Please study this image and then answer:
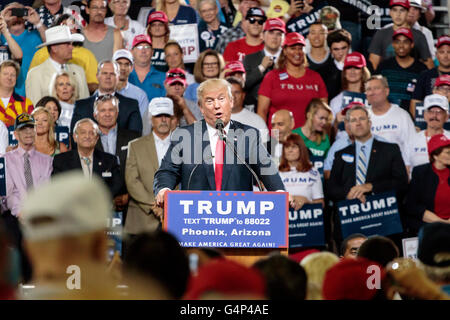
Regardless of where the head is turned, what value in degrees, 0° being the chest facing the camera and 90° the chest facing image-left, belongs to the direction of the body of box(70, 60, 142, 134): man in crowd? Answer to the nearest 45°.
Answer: approximately 0°

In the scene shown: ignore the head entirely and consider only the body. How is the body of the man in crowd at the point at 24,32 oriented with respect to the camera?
toward the camera

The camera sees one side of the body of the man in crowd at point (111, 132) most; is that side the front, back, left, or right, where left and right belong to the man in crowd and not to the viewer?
front

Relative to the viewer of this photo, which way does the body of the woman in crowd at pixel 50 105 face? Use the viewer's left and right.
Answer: facing the viewer and to the right of the viewer

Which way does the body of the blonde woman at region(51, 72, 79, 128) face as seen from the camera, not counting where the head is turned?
toward the camera

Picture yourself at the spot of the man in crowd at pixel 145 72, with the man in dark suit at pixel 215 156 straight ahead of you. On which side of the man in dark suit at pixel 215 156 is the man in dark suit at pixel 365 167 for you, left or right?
left

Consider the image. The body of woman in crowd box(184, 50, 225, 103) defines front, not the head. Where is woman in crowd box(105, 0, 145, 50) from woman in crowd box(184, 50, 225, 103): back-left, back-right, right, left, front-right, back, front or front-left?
back-right

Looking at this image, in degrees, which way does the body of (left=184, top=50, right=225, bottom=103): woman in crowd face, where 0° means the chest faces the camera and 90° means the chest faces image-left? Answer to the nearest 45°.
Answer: approximately 0°
